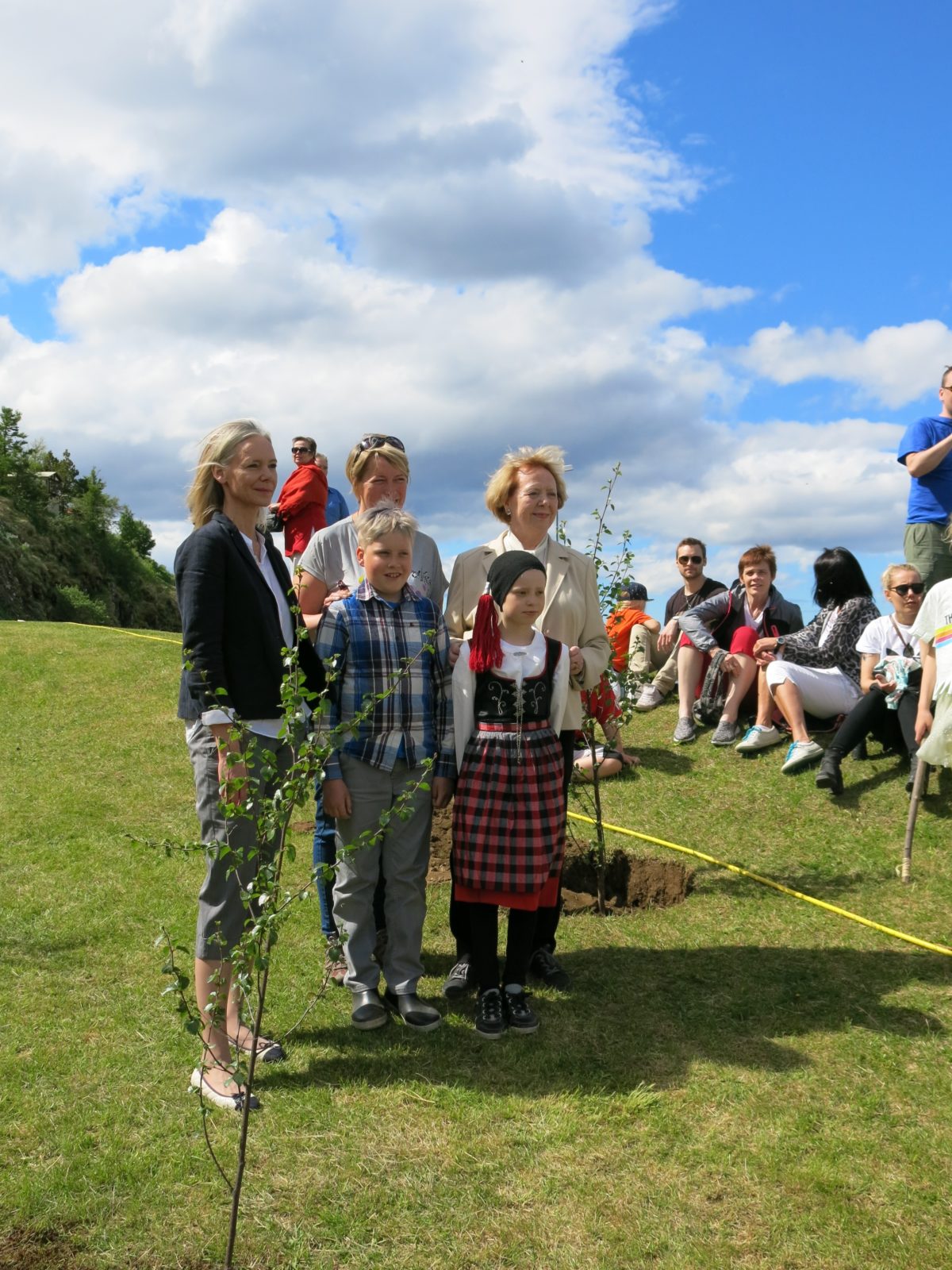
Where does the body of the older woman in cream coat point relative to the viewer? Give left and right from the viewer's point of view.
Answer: facing the viewer

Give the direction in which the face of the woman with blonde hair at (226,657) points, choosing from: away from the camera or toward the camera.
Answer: toward the camera

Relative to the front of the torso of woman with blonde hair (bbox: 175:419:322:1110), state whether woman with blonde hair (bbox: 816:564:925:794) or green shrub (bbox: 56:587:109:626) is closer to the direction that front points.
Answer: the woman with blonde hair

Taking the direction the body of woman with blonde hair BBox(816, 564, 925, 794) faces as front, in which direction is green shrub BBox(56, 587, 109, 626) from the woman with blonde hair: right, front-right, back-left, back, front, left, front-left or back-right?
back-right

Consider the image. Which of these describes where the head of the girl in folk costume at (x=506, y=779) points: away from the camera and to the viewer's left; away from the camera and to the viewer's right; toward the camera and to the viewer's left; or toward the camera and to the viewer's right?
toward the camera and to the viewer's right

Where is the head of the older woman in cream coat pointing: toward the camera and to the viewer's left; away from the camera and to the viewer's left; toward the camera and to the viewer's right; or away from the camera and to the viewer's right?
toward the camera and to the viewer's right
